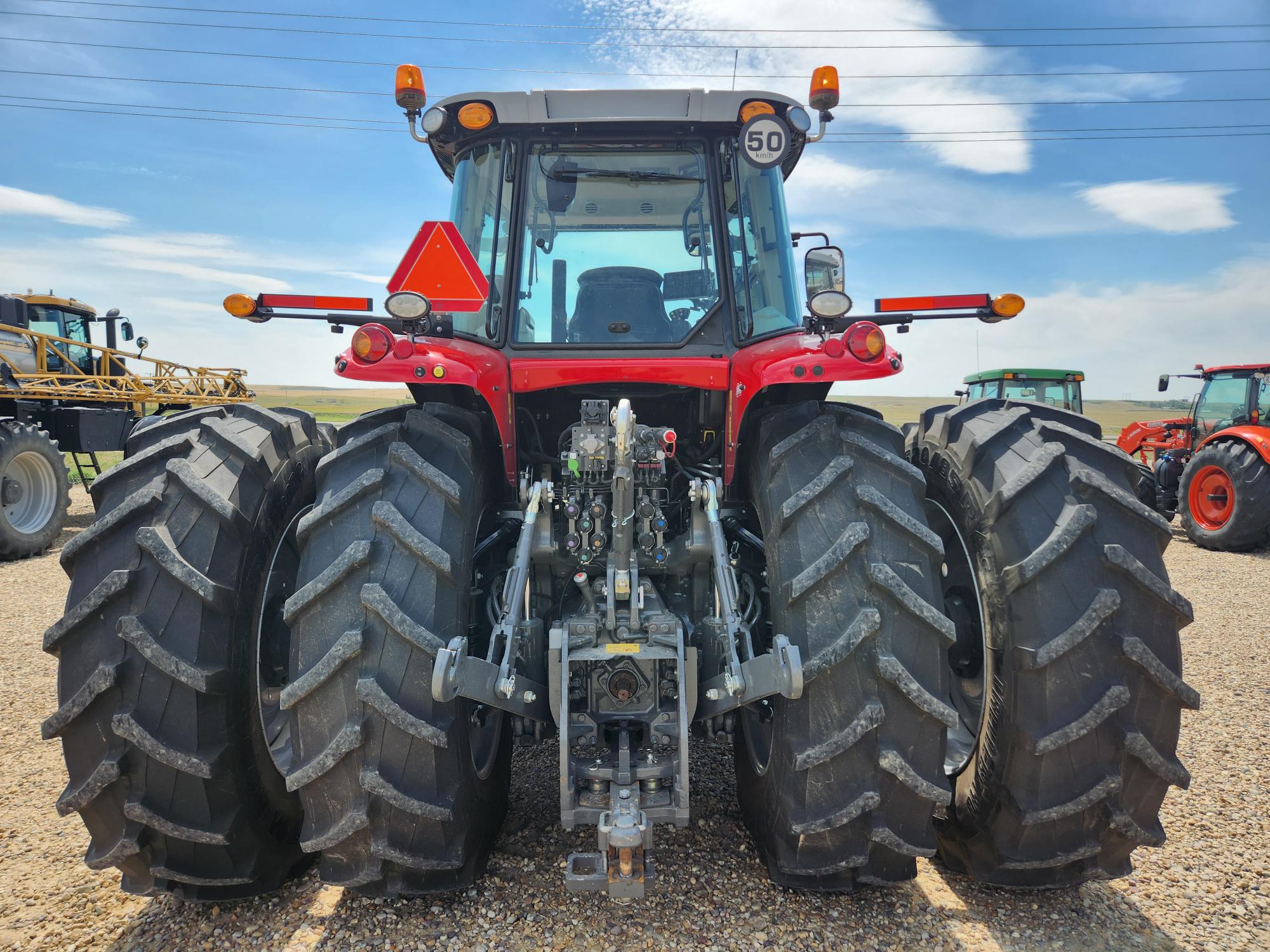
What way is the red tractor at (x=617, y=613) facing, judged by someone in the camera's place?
facing away from the viewer

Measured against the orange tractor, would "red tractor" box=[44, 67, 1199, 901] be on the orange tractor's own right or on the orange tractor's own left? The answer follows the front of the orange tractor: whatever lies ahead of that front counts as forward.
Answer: on the orange tractor's own left

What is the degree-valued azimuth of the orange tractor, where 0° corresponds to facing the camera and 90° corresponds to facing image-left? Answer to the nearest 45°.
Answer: approximately 135°

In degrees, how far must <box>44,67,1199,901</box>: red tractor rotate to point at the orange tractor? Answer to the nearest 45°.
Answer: approximately 45° to its right
